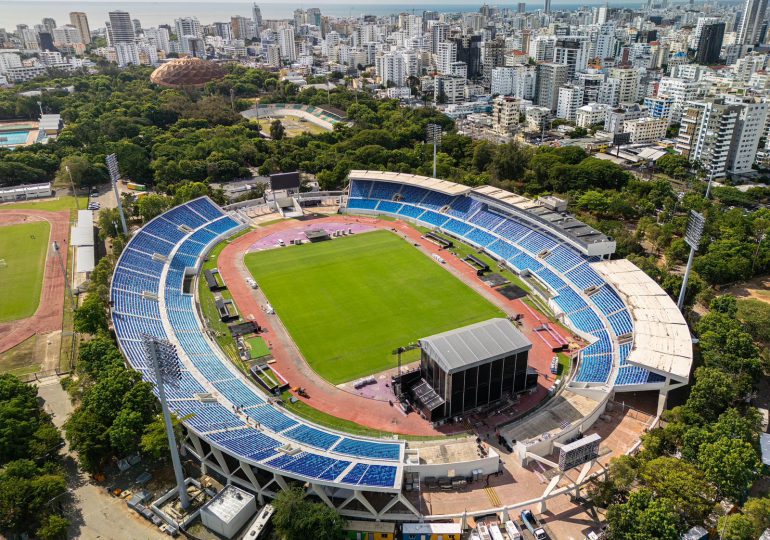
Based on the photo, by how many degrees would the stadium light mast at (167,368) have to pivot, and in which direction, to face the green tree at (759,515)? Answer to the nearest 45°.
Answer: approximately 90° to its right

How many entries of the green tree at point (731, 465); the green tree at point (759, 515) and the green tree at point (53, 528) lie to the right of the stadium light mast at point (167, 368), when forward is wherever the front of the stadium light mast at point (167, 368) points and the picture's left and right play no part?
2

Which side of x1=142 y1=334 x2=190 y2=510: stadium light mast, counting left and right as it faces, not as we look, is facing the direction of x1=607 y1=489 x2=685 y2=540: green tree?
right

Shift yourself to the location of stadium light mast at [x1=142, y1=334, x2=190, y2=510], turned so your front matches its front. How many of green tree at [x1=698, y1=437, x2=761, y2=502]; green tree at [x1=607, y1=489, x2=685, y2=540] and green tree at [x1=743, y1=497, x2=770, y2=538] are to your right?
3

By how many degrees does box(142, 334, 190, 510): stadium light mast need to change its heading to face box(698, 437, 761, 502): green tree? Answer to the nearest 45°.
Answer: approximately 90° to its right

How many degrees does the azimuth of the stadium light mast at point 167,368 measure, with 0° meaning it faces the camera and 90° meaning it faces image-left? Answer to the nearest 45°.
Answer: approximately 225°

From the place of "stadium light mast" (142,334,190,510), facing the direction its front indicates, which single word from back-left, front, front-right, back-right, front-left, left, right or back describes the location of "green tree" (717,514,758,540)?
right
